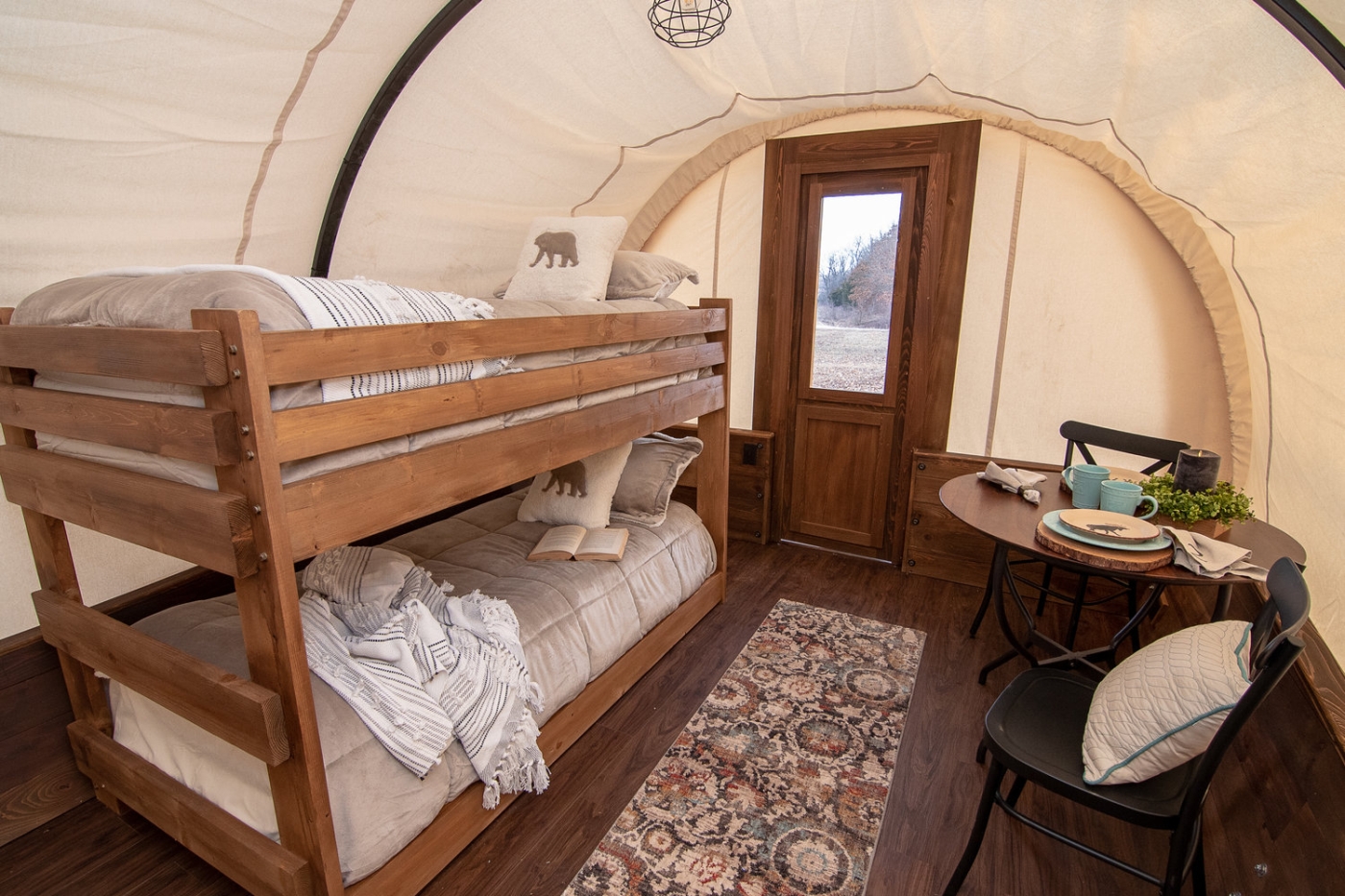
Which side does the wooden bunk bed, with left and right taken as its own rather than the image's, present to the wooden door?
back

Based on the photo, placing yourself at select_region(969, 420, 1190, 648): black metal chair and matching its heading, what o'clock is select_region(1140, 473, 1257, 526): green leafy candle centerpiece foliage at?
The green leafy candle centerpiece foliage is roughly at 10 o'clock from the black metal chair.

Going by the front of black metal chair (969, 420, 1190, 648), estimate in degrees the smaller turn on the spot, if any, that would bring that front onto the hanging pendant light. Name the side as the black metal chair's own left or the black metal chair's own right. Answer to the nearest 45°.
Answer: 0° — it already faces it

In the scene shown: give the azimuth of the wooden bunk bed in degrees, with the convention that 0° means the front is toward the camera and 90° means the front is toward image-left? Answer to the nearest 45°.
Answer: approximately 45°

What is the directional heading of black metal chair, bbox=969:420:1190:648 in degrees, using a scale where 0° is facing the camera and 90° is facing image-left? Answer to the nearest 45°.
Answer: approximately 45°
